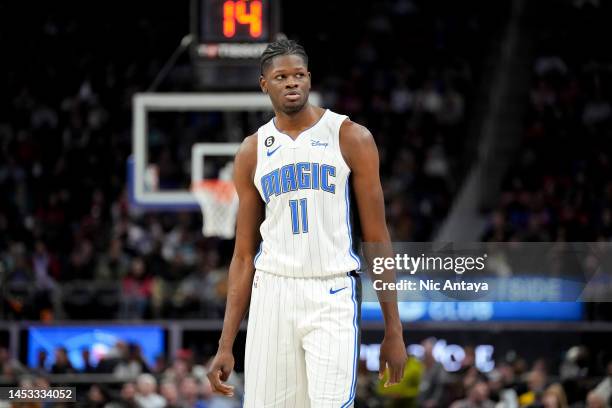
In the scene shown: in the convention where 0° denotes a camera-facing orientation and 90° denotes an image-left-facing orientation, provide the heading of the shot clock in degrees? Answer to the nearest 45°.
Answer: approximately 0°

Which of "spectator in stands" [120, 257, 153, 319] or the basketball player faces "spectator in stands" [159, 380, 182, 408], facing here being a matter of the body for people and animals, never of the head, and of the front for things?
"spectator in stands" [120, 257, 153, 319]

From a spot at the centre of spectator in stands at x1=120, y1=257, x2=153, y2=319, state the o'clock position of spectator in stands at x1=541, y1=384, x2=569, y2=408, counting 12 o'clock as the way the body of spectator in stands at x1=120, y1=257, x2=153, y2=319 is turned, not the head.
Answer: spectator in stands at x1=541, y1=384, x2=569, y2=408 is roughly at 11 o'clock from spectator in stands at x1=120, y1=257, x2=153, y2=319.

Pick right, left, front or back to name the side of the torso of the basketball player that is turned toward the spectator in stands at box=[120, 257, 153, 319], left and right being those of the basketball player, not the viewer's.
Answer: back

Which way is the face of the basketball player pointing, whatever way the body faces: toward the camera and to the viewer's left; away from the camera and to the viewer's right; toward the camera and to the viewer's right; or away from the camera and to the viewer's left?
toward the camera and to the viewer's right

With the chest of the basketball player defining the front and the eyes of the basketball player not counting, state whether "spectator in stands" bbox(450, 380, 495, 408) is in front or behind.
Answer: behind

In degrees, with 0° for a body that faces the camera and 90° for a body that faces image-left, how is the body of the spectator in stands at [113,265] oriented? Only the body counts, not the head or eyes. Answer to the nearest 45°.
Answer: approximately 0°

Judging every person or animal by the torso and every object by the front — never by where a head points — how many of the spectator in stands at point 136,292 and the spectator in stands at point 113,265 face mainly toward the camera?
2

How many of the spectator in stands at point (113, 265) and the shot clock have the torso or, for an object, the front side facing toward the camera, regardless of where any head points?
2
